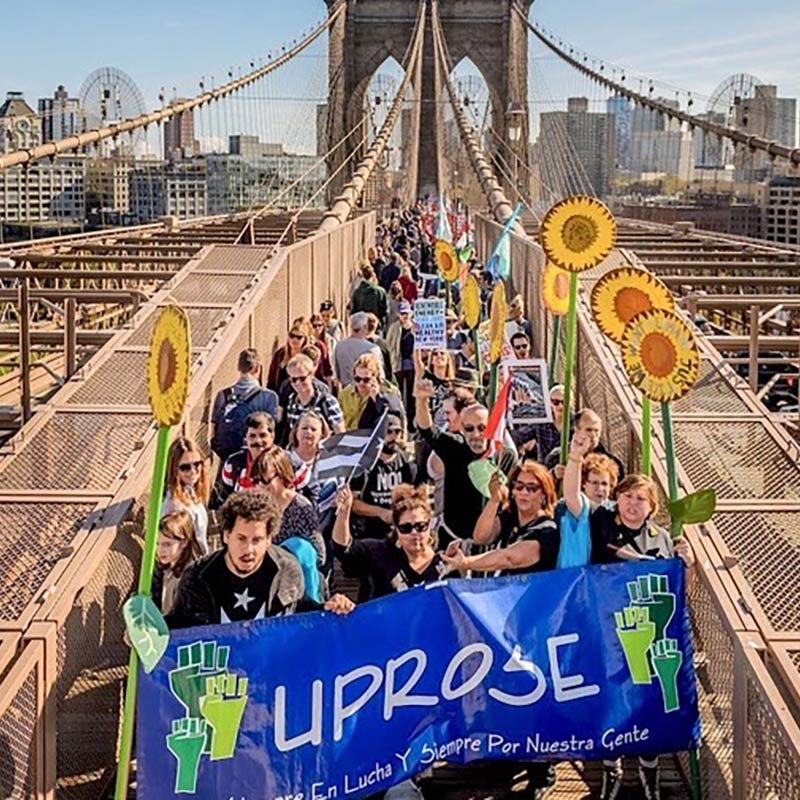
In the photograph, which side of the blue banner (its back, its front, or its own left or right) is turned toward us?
front

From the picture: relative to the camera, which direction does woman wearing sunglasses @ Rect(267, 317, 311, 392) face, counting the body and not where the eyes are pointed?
toward the camera

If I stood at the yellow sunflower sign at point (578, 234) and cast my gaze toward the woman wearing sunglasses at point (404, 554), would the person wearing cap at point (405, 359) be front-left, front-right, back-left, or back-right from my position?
back-right

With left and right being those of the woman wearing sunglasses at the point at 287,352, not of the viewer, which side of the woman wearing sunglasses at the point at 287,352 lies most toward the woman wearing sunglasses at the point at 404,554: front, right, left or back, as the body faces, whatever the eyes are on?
front

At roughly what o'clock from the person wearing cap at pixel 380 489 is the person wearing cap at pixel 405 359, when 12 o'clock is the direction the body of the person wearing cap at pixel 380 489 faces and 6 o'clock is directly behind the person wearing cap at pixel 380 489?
the person wearing cap at pixel 405 359 is roughly at 6 o'clock from the person wearing cap at pixel 380 489.

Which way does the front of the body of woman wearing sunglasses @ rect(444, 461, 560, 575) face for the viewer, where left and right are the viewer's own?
facing the viewer and to the left of the viewer

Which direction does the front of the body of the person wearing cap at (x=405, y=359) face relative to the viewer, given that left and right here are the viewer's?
facing the viewer

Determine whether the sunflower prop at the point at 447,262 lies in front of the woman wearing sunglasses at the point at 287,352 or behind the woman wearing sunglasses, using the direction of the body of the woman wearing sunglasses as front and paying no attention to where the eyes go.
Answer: behind

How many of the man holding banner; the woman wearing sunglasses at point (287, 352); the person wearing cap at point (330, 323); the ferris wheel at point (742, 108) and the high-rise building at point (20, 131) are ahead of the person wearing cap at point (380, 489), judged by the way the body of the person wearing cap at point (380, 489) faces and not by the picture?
1

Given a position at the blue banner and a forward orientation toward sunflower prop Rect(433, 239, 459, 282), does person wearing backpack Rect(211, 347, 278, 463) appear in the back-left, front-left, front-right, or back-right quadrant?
front-left

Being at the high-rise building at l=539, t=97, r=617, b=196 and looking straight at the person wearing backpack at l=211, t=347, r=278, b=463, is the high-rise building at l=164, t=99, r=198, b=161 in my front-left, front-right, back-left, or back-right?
front-right

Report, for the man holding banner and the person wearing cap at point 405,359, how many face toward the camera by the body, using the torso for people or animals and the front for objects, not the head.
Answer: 2
